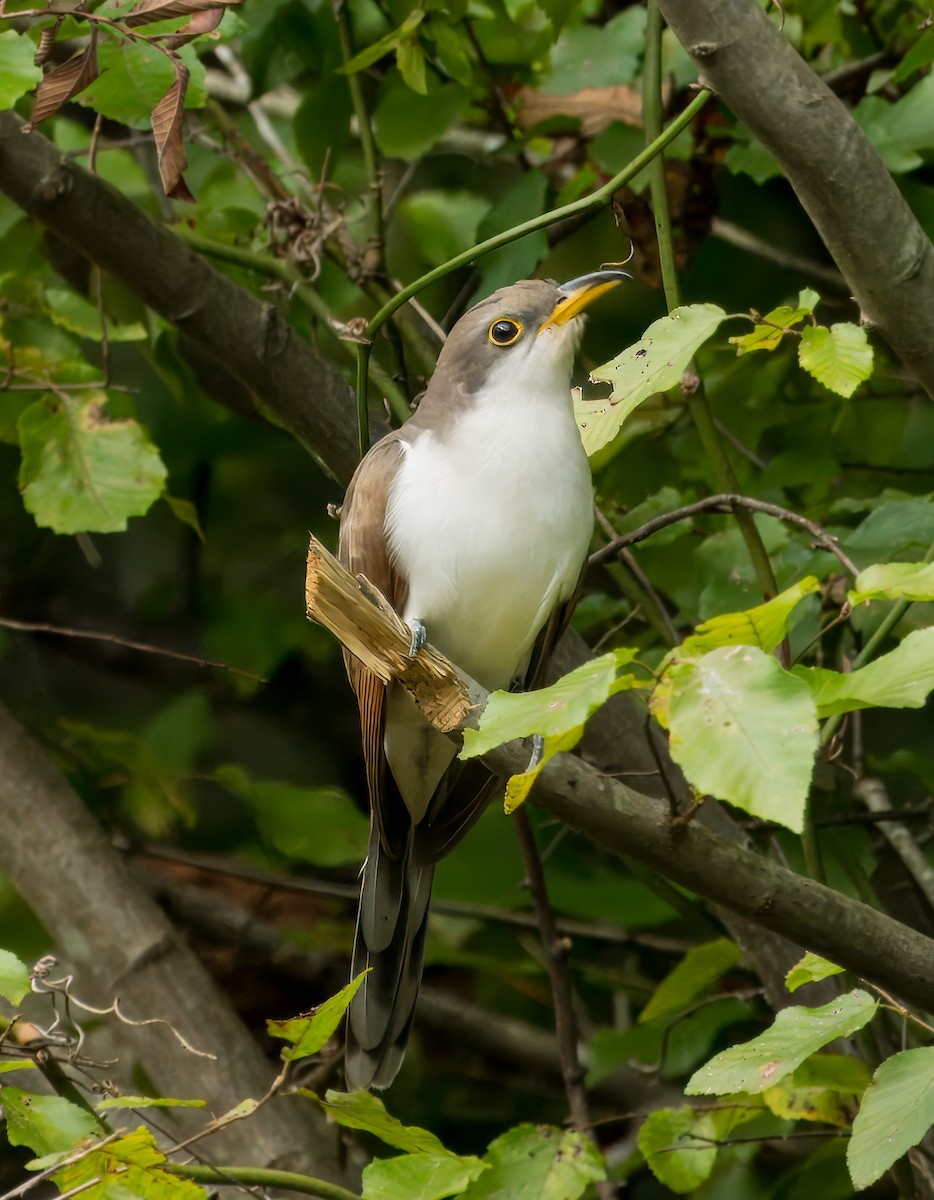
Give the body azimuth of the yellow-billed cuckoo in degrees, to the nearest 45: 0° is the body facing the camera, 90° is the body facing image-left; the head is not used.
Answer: approximately 315°

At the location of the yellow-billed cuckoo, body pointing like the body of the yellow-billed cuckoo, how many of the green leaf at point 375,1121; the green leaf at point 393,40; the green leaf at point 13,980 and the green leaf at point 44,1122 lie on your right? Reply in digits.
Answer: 3

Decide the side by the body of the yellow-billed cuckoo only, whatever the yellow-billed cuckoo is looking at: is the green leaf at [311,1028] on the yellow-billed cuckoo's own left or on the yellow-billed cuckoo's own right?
on the yellow-billed cuckoo's own right

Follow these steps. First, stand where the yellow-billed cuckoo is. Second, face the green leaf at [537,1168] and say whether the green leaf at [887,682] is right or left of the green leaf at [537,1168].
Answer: left
